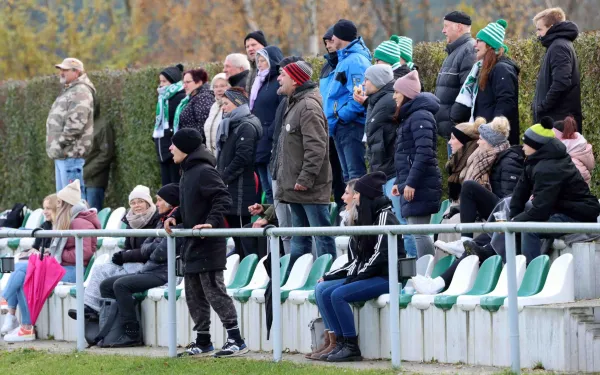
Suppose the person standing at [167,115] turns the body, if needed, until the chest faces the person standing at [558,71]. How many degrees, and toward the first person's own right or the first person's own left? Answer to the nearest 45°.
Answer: approximately 90° to the first person's own left

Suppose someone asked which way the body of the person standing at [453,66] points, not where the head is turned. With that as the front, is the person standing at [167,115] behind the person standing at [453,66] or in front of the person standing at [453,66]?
in front

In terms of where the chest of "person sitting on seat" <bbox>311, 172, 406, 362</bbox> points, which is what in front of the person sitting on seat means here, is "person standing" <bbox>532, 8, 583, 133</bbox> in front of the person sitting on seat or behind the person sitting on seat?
behind

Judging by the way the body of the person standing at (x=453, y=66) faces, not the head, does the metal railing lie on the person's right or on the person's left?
on the person's left

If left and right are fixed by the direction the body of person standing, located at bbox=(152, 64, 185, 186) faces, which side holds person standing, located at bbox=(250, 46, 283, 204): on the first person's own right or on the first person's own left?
on the first person's own left

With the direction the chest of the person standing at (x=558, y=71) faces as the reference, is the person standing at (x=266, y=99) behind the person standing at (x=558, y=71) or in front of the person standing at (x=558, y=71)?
in front

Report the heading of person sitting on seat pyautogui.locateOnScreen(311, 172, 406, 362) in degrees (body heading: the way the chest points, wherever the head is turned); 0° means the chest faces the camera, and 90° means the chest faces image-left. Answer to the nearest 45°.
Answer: approximately 90°

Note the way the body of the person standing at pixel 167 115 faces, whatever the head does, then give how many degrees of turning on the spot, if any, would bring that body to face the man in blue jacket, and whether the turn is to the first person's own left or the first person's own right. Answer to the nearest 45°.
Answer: approximately 90° to the first person's own left

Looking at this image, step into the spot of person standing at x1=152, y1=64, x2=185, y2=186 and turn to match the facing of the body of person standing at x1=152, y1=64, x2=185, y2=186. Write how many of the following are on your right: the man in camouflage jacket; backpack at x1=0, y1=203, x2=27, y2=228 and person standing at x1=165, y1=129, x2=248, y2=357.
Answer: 2
